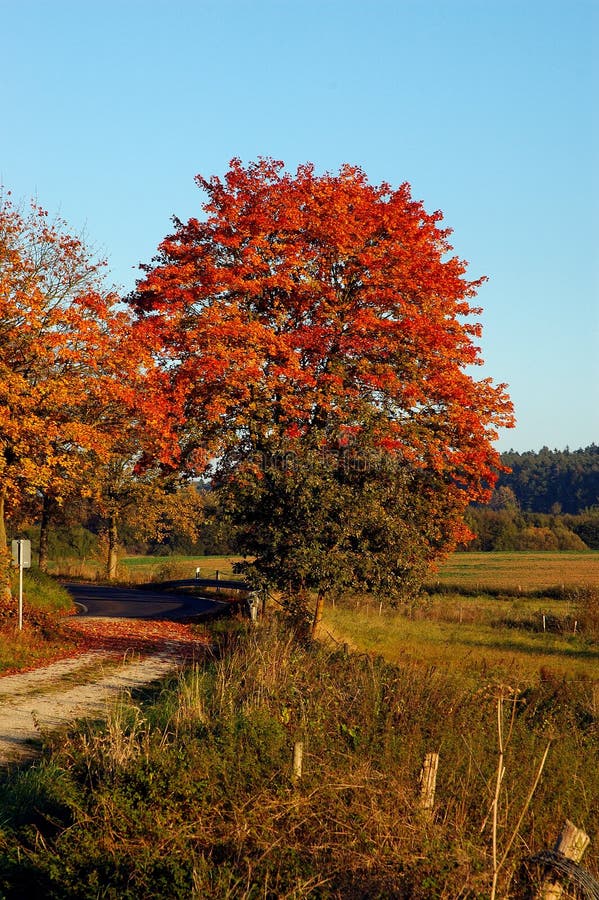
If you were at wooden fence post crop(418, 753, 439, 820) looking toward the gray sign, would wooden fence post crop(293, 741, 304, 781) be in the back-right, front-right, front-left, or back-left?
front-left
